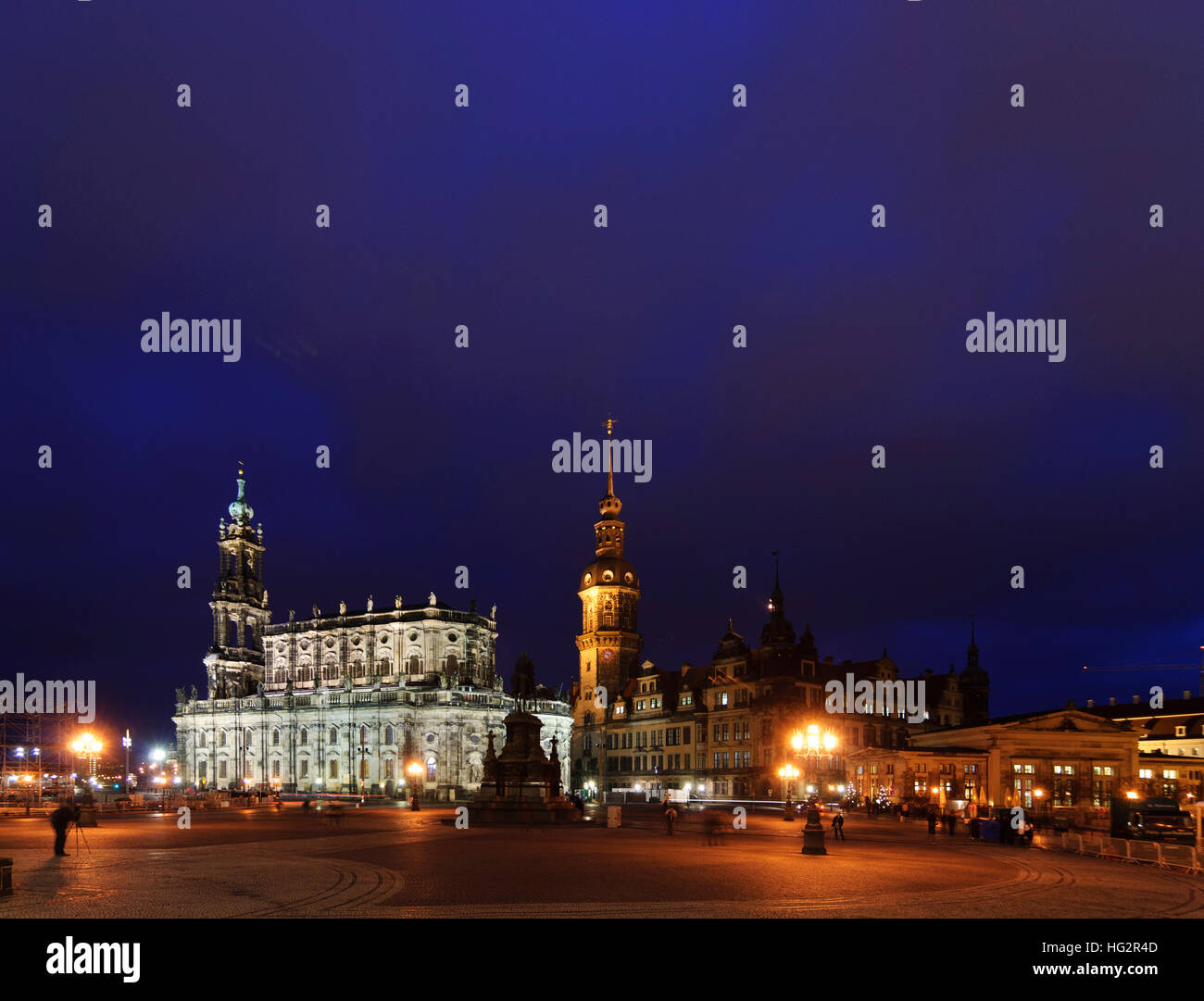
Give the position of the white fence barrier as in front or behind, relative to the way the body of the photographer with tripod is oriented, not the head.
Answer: in front

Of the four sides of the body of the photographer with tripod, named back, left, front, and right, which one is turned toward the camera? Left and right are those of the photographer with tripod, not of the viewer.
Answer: right

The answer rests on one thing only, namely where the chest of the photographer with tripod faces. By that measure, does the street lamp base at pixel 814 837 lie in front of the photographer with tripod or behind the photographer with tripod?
in front
